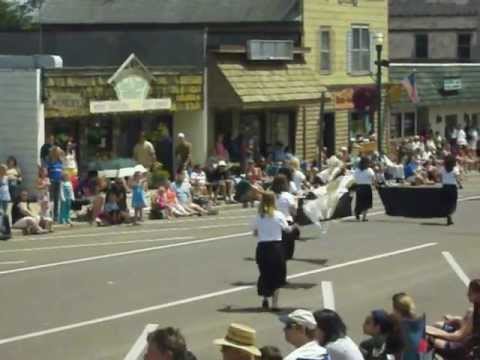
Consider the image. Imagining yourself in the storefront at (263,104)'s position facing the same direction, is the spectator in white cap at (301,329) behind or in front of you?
in front

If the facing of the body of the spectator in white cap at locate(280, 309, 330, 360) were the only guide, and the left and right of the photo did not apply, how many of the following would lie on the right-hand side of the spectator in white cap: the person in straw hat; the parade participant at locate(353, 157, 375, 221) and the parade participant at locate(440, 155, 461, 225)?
2

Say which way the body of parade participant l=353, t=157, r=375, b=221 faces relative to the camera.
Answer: away from the camera

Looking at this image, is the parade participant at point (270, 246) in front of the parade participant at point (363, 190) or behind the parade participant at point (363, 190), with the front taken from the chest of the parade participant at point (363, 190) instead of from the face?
behind

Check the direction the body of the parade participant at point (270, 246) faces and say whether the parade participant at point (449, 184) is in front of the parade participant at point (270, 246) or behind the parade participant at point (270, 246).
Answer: in front

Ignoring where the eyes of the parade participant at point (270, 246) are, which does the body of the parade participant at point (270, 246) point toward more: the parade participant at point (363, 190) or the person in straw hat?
the parade participant

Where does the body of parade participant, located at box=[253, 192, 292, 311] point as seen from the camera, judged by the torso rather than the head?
away from the camera

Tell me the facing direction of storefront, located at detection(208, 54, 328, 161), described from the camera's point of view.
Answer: facing the viewer and to the right of the viewer

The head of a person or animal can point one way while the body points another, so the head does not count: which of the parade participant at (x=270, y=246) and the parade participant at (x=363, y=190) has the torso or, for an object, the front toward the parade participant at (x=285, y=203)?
the parade participant at (x=270, y=246)

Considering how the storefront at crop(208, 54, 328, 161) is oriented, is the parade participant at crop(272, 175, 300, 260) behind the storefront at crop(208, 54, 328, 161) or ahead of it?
ahead
